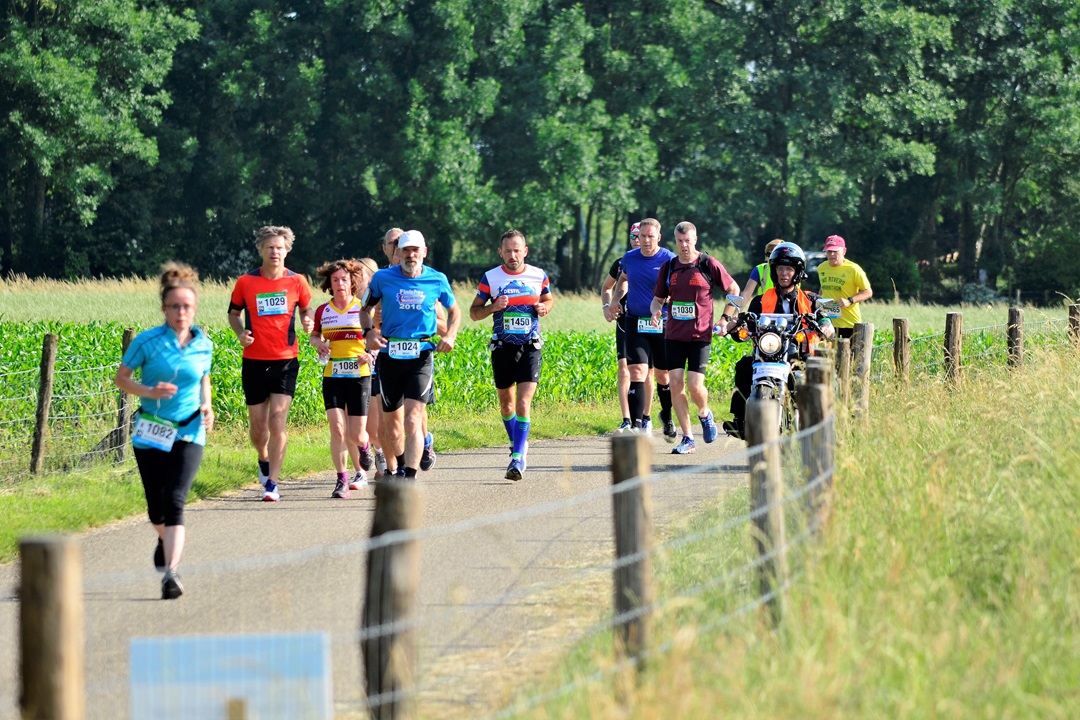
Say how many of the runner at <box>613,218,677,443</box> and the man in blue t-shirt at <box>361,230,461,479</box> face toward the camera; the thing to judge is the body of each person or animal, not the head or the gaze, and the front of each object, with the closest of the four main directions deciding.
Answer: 2

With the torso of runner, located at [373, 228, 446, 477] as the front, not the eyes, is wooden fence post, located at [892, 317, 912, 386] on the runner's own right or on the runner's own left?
on the runner's own left

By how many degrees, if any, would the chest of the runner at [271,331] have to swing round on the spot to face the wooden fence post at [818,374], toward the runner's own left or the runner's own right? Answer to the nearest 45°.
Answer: approximately 45° to the runner's own left

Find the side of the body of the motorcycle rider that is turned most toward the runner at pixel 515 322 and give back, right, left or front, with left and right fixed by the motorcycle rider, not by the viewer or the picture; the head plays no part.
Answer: front

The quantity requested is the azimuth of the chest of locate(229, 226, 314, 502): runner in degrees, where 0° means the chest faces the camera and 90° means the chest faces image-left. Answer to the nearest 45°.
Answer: approximately 0°

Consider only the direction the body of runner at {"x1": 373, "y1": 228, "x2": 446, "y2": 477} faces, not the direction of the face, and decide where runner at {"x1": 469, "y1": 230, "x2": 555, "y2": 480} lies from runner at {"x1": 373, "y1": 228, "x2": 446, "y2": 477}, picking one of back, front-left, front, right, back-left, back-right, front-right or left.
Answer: left

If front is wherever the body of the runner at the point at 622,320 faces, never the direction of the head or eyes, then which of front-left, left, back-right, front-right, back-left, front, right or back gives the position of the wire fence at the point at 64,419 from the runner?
right

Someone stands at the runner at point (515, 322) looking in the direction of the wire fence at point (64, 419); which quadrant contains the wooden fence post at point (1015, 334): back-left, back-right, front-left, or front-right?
back-right

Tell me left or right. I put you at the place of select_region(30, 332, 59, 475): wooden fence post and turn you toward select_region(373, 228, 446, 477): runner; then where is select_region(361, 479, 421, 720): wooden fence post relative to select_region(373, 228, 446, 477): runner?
right

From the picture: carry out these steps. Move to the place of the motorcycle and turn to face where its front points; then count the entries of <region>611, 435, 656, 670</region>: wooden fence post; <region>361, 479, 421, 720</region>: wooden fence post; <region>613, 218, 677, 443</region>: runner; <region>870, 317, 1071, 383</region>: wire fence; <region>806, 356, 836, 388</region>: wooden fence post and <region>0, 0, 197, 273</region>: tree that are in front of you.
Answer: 3

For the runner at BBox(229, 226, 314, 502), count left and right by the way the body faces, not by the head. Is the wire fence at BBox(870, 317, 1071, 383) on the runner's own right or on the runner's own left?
on the runner's own left
